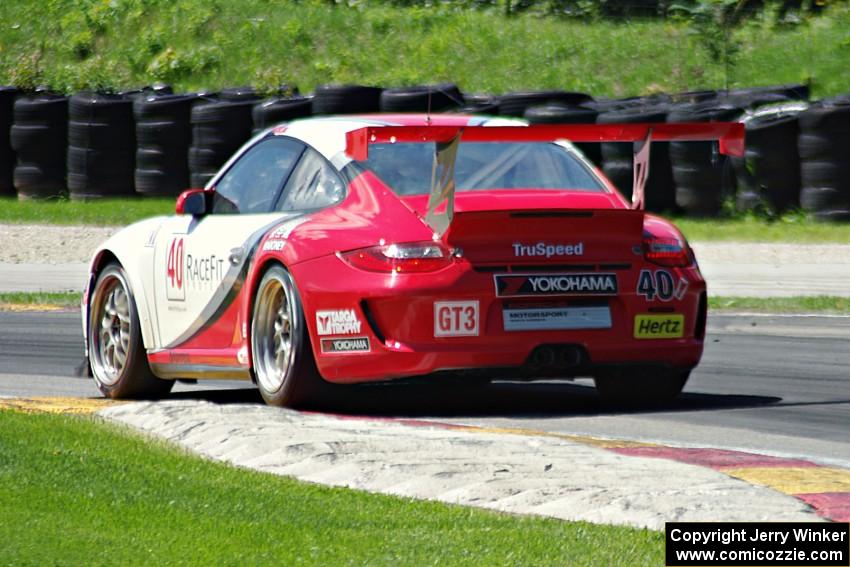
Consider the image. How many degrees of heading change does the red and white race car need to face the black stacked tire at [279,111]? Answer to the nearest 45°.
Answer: approximately 45° to its right

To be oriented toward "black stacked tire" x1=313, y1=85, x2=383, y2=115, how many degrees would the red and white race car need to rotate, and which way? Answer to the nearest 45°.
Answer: approximately 45° to its right

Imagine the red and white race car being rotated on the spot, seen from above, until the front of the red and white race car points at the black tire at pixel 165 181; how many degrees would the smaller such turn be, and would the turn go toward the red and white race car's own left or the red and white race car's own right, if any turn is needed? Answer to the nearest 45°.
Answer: approximately 45° to the red and white race car's own right

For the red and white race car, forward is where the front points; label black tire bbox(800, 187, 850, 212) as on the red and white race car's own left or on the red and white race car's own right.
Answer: on the red and white race car's own right

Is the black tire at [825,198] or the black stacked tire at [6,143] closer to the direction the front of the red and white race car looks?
the black stacked tire

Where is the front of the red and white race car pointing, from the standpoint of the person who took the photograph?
facing away from the viewer and to the left of the viewer

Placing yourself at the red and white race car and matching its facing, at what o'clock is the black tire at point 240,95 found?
The black tire is roughly at 1 o'clock from the red and white race car.

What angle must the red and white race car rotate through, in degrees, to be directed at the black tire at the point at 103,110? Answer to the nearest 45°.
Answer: approximately 45° to its right
